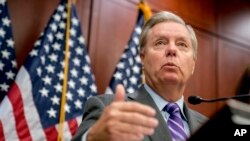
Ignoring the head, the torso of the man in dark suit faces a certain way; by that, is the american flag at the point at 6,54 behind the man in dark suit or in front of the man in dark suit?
behind

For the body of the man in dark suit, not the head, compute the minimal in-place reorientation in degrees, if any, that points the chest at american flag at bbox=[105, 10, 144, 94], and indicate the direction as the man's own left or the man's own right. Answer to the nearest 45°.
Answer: approximately 135° to the man's own left

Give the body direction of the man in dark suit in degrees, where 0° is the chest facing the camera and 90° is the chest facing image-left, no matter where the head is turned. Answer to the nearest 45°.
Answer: approximately 315°

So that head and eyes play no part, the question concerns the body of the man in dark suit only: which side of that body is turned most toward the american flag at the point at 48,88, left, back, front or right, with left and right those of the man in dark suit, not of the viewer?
back
